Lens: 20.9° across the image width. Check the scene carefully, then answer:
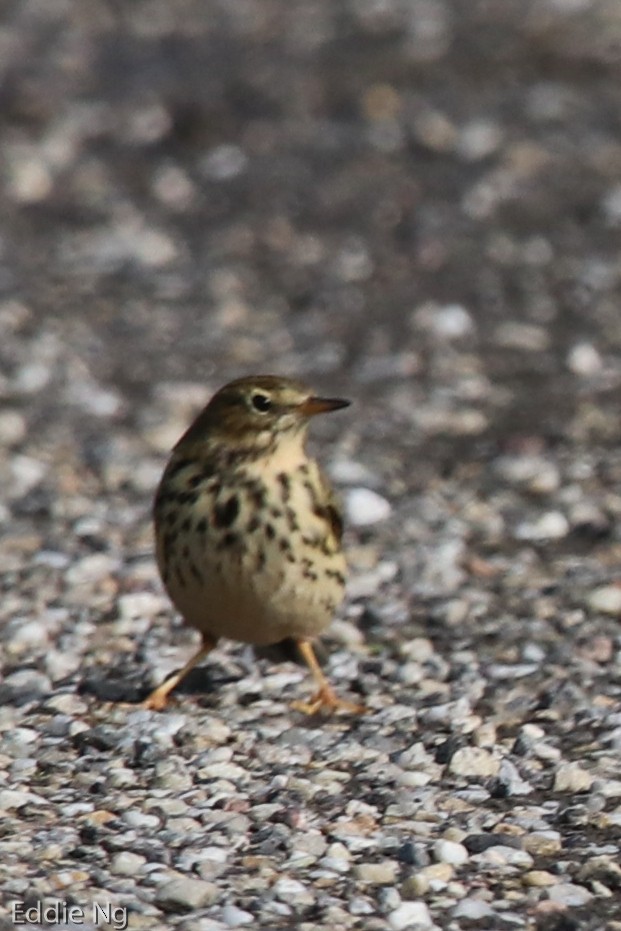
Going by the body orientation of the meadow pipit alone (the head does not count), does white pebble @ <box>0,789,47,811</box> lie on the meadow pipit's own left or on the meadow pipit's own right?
on the meadow pipit's own right

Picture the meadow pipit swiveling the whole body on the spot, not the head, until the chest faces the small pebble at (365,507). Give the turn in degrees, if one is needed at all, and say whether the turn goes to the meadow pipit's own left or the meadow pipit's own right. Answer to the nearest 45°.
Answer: approximately 180°

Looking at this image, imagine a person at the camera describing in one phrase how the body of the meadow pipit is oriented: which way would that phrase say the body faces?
toward the camera

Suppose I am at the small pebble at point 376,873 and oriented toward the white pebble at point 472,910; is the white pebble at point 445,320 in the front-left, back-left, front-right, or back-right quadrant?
back-left

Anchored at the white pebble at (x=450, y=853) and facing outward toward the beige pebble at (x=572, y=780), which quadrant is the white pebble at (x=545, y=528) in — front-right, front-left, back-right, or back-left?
front-left

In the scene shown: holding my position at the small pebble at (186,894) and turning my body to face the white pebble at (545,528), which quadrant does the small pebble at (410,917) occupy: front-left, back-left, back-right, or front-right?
front-right

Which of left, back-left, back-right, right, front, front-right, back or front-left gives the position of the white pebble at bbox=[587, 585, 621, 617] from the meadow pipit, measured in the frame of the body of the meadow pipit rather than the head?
back-left

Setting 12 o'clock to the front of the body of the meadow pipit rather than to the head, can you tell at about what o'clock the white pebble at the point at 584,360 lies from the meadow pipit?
The white pebble is roughly at 7 o'clock from the meadow pipit.
